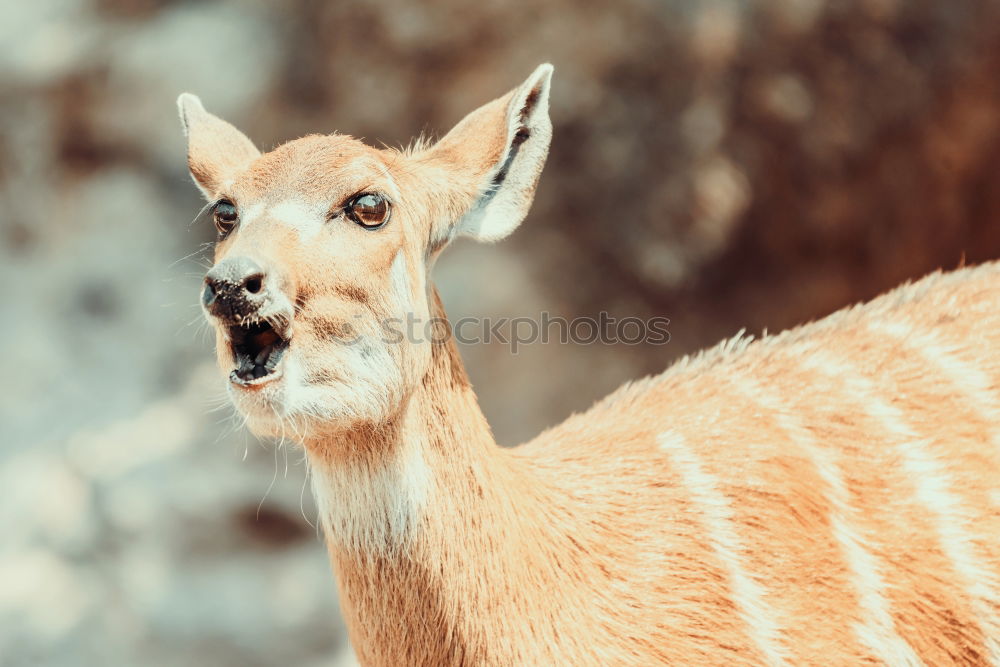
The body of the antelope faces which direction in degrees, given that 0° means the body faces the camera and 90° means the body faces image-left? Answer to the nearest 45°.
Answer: approximately 45°
